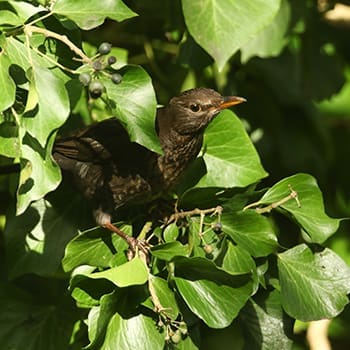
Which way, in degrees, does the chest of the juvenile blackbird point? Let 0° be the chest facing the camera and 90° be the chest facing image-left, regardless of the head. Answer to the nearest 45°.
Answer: approximately 270°
